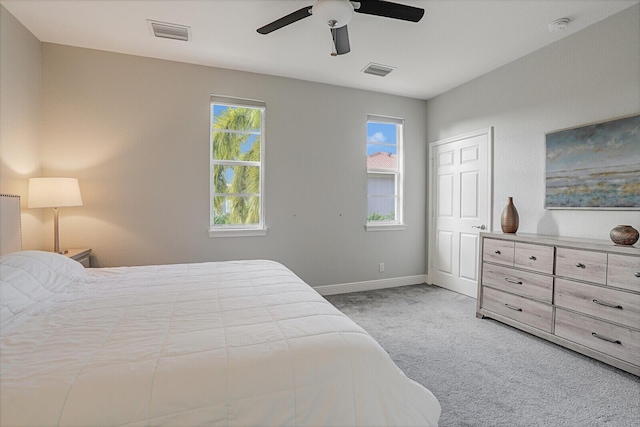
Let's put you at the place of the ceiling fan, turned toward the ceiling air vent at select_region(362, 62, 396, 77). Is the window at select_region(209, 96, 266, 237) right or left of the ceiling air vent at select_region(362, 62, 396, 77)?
left

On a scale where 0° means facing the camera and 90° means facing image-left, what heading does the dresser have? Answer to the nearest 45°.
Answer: approximately 45°

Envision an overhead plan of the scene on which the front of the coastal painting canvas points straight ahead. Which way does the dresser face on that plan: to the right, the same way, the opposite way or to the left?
the same way

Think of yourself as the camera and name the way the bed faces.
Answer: facing to the right of the viewer

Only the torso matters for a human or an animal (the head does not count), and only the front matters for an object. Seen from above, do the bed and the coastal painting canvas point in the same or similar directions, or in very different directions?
very different directions

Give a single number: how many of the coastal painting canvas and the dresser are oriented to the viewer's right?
0

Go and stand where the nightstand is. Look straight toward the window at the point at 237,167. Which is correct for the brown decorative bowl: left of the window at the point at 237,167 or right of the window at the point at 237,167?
right

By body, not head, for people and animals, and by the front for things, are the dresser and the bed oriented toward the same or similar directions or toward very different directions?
very different directions

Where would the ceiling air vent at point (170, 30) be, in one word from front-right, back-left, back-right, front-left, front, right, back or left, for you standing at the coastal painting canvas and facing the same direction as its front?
front

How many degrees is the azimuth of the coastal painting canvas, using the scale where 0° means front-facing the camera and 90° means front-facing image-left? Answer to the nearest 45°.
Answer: approximately 45°

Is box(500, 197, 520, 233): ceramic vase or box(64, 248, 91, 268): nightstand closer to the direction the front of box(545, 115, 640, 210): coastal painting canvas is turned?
the nightstand

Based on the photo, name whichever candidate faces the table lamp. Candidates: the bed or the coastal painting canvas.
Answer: the coastal painting canvas

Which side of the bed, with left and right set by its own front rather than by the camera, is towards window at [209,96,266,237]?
left

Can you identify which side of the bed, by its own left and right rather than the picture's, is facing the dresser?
front

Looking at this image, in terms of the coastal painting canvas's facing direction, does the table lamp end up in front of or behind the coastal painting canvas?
in front
